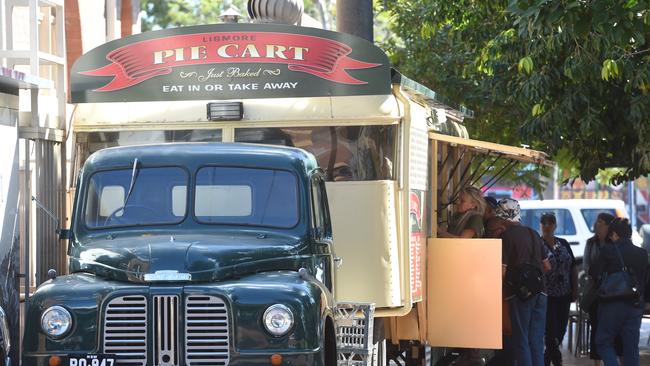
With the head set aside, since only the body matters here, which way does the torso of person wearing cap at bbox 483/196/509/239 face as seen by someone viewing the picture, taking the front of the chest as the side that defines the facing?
to the viewer's left

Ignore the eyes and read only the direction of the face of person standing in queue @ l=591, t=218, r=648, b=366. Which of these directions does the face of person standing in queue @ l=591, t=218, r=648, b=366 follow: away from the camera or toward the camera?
away from the camera

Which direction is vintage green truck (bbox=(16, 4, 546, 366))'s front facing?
toward the camera

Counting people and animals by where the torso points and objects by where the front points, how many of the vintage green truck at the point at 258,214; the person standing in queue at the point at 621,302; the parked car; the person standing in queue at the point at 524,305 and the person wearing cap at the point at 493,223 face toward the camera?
1

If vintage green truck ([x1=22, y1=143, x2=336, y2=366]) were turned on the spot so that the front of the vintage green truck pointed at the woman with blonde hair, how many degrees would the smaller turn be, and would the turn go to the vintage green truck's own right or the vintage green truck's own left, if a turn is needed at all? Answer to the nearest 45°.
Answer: approximately 135° to the vintage green truck's own left

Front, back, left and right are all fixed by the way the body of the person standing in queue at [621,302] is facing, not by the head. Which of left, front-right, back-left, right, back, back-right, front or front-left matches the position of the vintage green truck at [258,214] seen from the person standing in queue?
left
